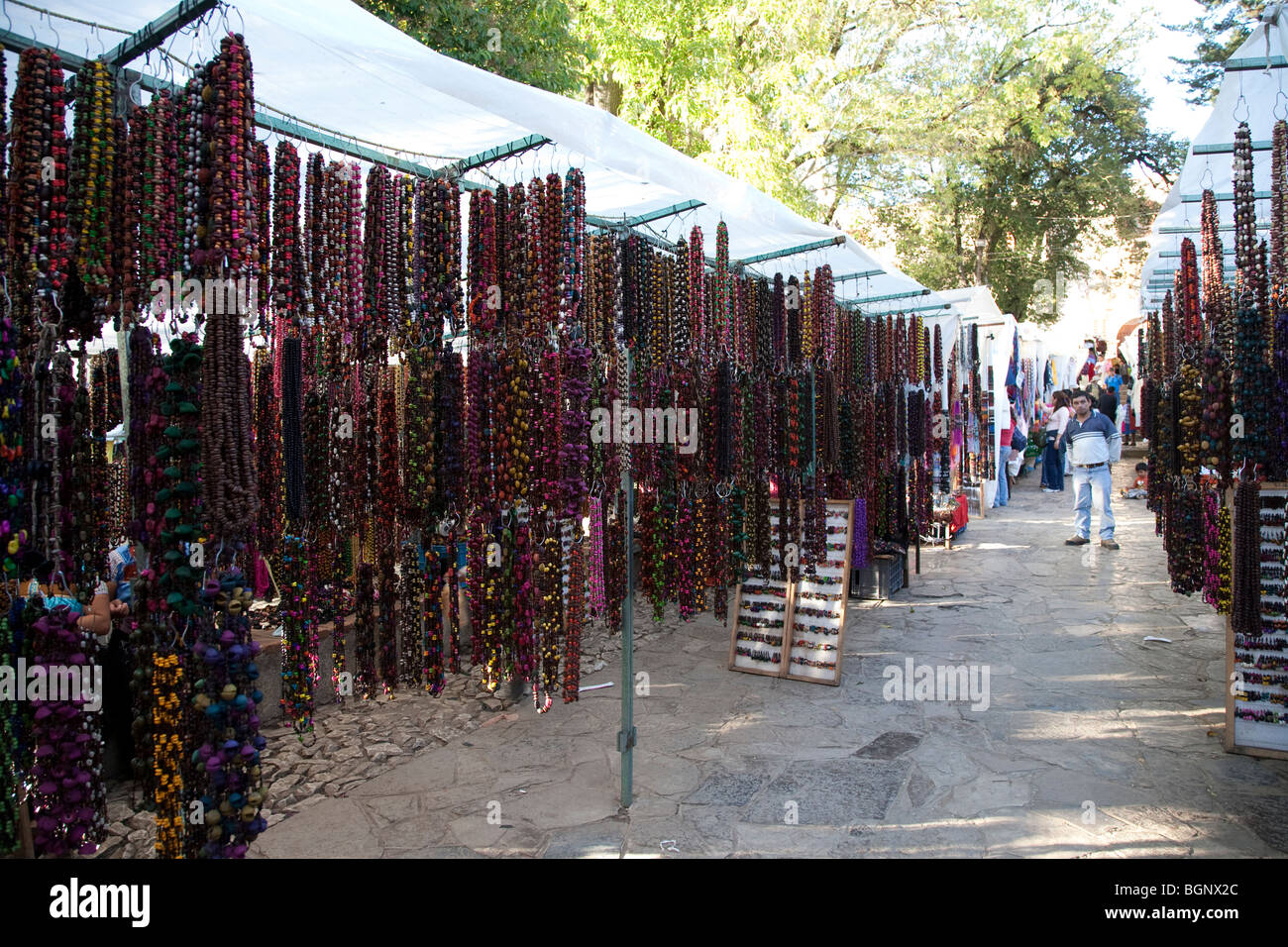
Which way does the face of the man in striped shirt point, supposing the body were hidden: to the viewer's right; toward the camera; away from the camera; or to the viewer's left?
toward the camera

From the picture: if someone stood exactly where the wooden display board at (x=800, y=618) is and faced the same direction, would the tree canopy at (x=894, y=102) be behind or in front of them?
behind

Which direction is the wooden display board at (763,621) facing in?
toward the camera

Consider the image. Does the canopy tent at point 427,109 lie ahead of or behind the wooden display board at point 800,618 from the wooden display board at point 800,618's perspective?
ahead
